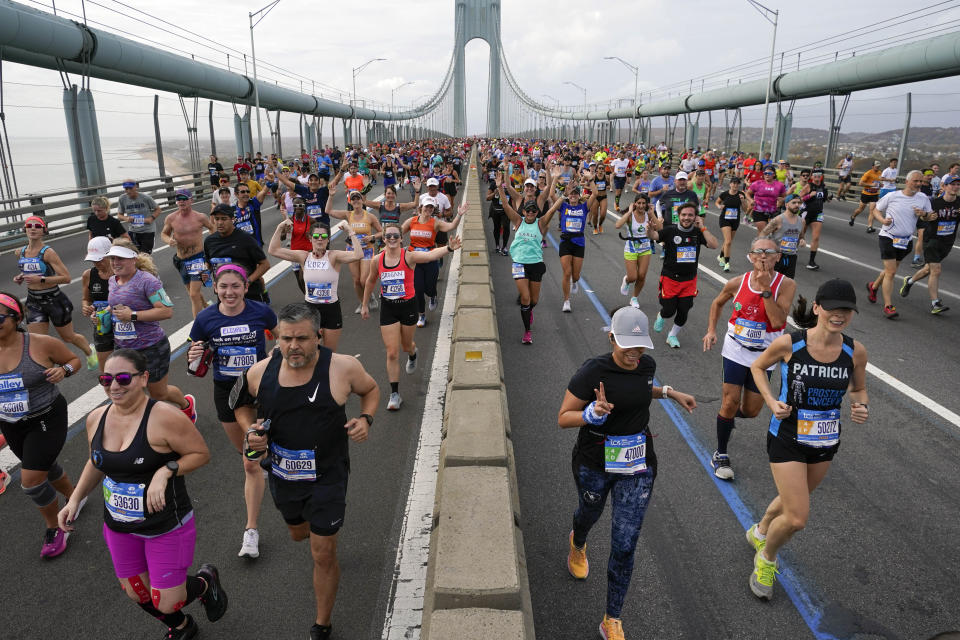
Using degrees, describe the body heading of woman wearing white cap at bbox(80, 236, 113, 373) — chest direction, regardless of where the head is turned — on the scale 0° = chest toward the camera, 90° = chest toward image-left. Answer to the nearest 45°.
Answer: approximately 45°

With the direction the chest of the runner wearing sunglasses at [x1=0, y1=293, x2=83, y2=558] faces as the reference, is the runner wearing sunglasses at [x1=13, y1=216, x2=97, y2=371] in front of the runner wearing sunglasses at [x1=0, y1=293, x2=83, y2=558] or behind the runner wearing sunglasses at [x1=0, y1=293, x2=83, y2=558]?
behind

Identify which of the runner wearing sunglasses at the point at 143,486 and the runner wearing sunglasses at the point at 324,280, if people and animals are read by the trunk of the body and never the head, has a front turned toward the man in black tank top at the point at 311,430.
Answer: the runner wearing sunglasses at the point at 324,280

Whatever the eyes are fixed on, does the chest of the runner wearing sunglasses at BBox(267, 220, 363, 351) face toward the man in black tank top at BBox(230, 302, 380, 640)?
yes

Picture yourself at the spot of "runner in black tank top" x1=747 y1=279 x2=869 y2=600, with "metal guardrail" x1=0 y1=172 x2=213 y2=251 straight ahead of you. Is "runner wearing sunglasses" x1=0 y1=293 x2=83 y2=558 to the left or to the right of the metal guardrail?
left

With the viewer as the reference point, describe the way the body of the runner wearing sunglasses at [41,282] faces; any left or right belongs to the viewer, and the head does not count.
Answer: facing the viewer and to the left of the viewer

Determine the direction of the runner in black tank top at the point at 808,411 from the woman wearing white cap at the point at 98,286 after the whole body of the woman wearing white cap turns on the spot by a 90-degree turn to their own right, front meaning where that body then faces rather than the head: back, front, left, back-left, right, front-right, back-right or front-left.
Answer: back

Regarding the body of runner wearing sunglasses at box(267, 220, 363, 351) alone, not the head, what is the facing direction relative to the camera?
toward the camera

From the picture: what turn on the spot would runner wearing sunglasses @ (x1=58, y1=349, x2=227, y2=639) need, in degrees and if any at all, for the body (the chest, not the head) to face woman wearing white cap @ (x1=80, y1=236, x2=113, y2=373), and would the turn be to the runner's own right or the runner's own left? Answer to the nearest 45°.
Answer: approximately 135° to the runner's own right

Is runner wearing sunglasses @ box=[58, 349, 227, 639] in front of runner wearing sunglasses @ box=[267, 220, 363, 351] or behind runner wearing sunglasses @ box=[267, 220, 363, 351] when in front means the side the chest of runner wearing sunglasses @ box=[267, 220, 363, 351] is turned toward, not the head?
in front
